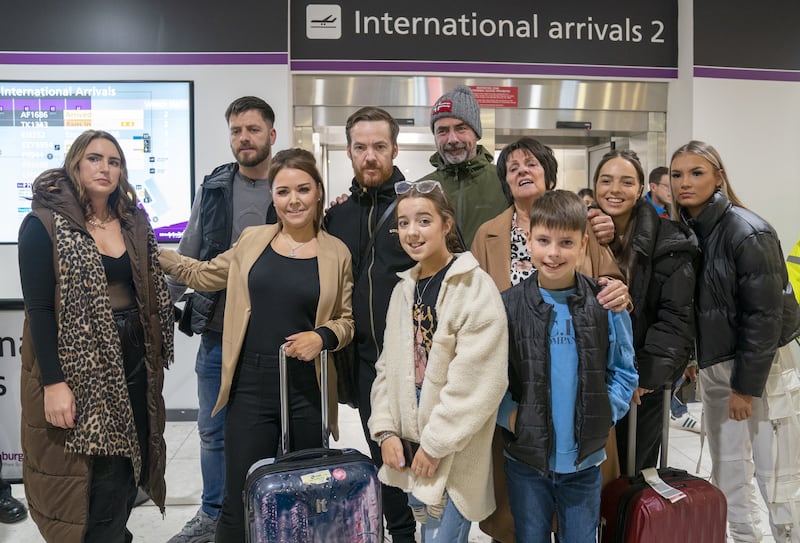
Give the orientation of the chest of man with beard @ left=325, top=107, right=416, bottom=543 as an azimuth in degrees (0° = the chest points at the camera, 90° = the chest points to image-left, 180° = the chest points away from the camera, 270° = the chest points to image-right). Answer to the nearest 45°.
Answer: approximately 0°

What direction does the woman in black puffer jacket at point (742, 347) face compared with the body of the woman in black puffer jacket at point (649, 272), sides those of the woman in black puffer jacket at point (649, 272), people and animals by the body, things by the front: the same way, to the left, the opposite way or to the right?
the same way

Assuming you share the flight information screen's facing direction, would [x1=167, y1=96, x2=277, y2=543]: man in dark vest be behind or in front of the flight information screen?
in front

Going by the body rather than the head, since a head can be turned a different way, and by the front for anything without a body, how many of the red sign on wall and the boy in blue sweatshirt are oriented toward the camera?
2

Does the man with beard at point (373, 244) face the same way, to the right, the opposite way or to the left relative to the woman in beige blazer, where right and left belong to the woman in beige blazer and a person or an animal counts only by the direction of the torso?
the same way

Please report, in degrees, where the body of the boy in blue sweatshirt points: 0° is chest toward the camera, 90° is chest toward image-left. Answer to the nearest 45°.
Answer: approximately 0°

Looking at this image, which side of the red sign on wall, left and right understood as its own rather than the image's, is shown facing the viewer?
front

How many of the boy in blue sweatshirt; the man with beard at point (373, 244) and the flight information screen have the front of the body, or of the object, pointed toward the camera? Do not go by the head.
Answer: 3

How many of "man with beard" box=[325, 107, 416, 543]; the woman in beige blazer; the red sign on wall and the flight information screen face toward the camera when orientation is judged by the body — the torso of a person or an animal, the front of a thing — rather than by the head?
4

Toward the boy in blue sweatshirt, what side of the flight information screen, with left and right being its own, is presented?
front

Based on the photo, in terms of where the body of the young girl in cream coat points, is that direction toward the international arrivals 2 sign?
no

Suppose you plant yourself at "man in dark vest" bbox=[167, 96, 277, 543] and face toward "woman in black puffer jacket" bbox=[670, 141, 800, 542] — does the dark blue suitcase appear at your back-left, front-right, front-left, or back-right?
front-right

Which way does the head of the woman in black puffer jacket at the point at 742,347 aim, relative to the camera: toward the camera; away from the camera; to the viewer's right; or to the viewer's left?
toward the camera

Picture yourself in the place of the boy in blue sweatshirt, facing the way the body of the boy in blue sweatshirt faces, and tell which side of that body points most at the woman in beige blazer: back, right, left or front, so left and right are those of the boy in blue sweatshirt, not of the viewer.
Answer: right

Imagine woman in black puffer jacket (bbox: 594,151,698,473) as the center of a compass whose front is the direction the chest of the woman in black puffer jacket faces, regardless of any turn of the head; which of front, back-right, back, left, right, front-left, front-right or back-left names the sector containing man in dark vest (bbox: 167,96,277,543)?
front-right

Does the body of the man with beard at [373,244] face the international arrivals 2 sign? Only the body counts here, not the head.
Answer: no

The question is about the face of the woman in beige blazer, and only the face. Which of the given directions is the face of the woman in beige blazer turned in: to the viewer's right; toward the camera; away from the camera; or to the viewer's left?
toward the camera
